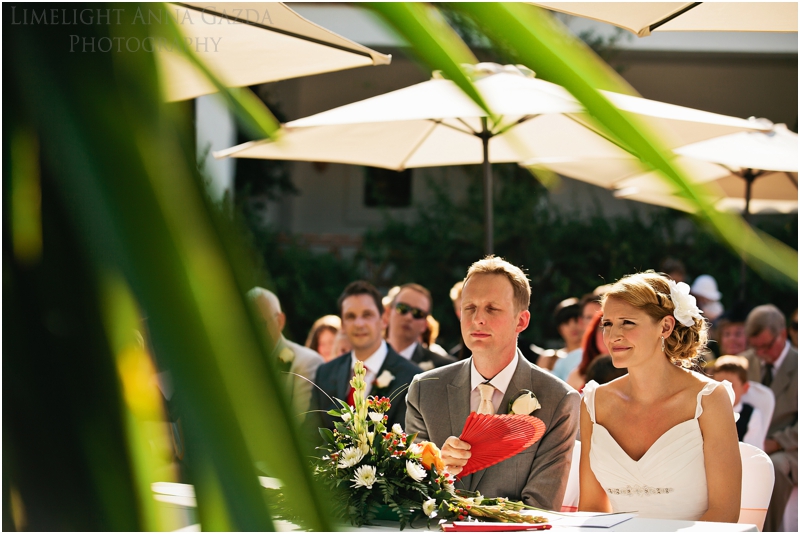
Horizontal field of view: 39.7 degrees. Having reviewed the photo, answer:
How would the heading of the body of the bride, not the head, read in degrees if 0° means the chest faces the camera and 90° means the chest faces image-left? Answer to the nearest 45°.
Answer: approximately 45°

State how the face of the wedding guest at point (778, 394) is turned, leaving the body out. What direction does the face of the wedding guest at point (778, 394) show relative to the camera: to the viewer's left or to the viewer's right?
to the viewer's left

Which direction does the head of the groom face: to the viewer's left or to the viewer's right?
to the viewer's left

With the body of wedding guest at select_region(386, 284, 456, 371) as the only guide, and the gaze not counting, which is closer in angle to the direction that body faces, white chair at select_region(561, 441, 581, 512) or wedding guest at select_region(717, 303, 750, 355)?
the white chair

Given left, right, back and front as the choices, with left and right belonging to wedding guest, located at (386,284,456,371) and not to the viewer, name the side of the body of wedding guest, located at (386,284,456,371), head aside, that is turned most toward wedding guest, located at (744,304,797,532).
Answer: left

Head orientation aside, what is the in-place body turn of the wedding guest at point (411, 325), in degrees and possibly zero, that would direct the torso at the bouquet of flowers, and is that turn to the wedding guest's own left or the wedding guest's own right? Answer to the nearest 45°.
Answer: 0° — they already face it

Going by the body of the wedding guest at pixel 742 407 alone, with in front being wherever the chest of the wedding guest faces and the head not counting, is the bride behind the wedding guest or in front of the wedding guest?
in front
